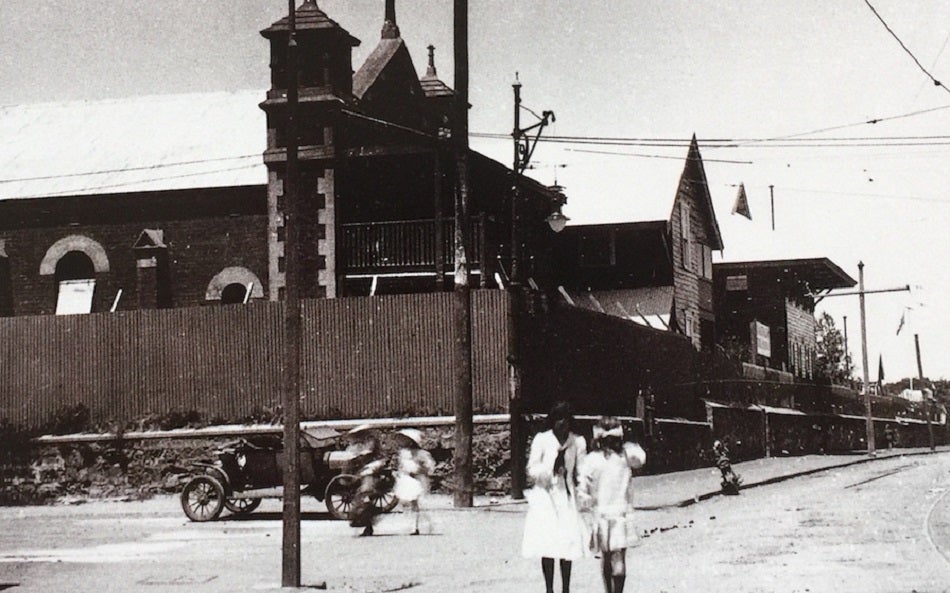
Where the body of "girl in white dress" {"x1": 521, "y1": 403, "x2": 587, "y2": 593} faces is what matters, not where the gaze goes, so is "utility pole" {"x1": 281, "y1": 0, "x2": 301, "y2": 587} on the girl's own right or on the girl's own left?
on the girl's own right

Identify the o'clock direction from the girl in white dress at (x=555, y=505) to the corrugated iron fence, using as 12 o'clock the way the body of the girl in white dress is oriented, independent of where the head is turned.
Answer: The corrugated iron fence is roughly at 5 o'clock from the girl in white dress.

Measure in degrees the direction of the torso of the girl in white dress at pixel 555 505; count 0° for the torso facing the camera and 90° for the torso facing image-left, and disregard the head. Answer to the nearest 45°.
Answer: approximately 0°

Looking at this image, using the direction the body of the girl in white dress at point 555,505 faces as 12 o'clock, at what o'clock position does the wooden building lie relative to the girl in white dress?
The wooden building is roughly at 6 o'clock from the girl in white dress.

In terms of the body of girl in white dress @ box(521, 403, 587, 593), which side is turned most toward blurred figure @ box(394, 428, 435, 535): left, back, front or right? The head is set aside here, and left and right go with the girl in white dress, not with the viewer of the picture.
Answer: back

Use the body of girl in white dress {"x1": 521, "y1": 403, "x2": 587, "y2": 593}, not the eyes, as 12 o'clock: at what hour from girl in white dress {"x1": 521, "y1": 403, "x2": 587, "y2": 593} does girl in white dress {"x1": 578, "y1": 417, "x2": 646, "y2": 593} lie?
girl in white dress {"x1": 578, "y1": 417, "x2": 646, "y2": 593} is roughly at 8 o'clock from girl in white dress {"x1": 521, "y1": 403, "x2": 587, "y2": 593}.

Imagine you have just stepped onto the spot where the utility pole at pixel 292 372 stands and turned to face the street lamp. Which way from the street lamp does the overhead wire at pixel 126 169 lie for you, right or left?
left

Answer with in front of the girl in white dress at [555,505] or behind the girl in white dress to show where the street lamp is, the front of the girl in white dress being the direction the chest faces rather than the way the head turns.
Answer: behind

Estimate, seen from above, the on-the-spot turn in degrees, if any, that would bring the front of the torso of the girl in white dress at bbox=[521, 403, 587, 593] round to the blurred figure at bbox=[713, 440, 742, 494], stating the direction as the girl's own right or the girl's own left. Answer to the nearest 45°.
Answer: approximately 180°
